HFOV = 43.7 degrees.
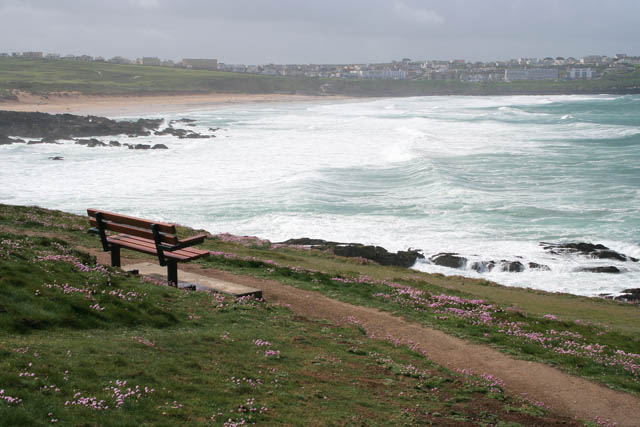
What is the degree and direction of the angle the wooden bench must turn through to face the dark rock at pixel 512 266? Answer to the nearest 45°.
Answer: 0° — it already faces it

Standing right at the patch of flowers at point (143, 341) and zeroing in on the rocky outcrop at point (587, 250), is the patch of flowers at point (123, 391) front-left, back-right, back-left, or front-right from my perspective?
back-right

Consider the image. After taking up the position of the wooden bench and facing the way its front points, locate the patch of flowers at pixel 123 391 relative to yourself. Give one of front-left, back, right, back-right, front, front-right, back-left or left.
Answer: back-right

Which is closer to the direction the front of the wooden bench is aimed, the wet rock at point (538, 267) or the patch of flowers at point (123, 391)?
the wet rock

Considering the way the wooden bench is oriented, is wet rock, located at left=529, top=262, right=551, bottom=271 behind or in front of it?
in front

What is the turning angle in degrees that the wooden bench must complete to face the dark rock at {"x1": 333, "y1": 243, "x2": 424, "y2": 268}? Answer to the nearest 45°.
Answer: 0° — it already faces it

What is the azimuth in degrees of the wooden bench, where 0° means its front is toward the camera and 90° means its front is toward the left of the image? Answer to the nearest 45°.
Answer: approximately 225°

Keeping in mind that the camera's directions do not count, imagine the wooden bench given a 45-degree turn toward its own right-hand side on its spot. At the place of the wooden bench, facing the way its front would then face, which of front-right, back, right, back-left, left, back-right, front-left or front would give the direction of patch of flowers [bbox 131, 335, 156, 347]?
right

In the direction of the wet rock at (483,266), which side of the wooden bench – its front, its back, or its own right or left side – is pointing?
front

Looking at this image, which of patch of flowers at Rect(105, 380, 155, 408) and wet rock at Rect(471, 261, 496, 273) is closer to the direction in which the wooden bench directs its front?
the wet rock

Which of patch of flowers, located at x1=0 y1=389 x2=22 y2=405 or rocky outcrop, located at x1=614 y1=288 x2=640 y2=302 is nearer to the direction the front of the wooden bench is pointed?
the rocky outcrop

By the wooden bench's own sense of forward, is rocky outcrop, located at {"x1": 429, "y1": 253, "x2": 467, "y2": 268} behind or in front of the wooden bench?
in front

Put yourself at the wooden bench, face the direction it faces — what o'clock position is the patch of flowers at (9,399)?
The patch of flowers is roughly at 5 o'clock from the wooden bench.

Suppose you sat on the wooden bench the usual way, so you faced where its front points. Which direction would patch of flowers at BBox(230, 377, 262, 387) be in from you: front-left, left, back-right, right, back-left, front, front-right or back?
back-right
